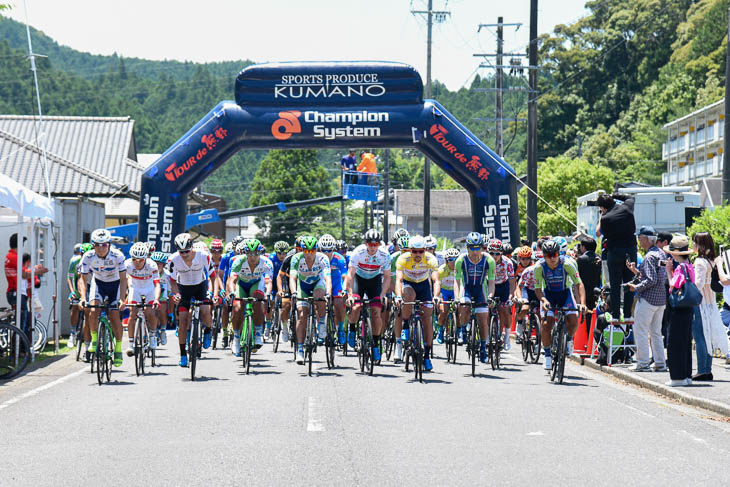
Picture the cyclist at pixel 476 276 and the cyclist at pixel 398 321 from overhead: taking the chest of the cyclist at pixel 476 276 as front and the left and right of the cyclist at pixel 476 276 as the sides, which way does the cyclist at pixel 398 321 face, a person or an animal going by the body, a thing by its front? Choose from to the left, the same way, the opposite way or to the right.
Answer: the same way

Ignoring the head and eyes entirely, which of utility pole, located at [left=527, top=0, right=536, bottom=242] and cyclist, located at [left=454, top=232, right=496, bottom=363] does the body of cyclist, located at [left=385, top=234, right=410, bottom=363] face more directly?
the cyclist

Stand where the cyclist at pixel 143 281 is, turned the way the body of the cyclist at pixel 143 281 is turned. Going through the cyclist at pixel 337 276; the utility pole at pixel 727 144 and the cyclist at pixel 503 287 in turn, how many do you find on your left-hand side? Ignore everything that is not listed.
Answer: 3

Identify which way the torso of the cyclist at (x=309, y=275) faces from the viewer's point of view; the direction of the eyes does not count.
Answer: toward the camera

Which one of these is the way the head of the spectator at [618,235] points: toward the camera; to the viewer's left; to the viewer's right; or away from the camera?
to the viewer's left

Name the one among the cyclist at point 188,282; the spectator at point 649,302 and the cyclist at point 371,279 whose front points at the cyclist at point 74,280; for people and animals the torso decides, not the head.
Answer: the spectator

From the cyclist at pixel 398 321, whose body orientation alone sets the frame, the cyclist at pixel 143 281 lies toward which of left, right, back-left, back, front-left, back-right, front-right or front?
right

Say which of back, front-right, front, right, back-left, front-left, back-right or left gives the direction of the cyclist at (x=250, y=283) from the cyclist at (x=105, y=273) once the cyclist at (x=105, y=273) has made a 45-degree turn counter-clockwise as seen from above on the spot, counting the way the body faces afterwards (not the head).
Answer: front-left

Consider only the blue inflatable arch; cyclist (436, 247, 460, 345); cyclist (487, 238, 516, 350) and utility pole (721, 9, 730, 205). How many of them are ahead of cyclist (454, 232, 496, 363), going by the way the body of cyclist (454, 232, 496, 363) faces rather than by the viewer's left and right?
0

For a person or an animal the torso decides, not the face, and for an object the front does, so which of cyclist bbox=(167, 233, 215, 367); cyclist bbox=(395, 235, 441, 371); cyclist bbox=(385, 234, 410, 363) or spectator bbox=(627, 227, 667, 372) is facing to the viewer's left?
the spectator

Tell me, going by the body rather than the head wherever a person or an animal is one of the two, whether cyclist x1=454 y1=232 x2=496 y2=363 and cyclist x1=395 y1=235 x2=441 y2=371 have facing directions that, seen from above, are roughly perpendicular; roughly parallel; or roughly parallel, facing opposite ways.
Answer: roughly parallel

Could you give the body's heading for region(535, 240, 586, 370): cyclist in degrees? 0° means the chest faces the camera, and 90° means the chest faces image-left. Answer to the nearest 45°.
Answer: approximately 0°

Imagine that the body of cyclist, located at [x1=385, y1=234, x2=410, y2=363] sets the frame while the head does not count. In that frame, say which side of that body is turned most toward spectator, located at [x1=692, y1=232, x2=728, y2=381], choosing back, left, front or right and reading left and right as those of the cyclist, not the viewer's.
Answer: left

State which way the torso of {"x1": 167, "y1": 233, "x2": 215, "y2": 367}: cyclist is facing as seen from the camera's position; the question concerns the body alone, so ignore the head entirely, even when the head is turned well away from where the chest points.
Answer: toward the camera

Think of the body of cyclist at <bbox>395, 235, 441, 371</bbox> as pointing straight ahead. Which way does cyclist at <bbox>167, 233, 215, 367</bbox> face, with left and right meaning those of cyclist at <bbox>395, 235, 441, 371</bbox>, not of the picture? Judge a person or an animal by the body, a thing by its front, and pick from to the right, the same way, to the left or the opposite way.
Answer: the same way

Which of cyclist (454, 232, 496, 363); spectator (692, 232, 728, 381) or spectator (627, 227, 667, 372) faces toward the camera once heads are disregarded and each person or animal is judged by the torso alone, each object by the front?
the cyclist

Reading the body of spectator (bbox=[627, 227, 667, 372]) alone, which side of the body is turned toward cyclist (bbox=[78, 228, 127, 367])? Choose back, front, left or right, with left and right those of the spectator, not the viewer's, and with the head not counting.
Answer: front

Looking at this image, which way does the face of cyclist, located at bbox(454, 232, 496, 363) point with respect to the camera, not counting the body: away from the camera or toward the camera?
toward the camera

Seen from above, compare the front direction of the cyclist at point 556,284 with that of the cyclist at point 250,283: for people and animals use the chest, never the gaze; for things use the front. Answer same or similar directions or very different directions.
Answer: same or similar directions
